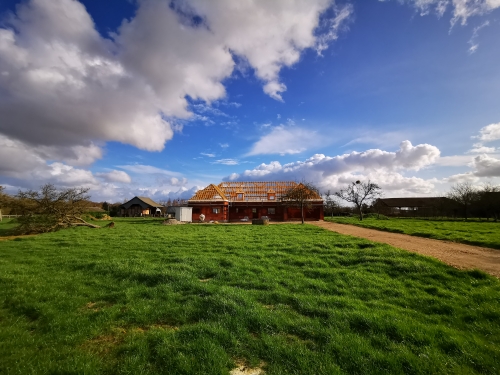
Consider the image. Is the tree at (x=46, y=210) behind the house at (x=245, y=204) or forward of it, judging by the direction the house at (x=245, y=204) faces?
forward

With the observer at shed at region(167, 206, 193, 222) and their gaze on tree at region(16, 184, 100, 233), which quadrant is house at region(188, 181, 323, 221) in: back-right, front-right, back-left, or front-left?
back-left

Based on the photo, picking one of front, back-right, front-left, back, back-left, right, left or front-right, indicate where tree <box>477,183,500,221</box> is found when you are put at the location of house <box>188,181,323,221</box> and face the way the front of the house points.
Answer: left

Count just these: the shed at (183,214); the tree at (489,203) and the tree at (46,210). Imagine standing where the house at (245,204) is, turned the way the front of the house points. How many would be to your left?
1

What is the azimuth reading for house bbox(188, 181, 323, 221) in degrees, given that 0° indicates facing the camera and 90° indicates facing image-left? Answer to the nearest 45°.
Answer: approximately 0°

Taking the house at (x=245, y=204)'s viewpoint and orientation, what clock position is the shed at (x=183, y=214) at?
The shed is roughly at 2 o'clock from the house.
